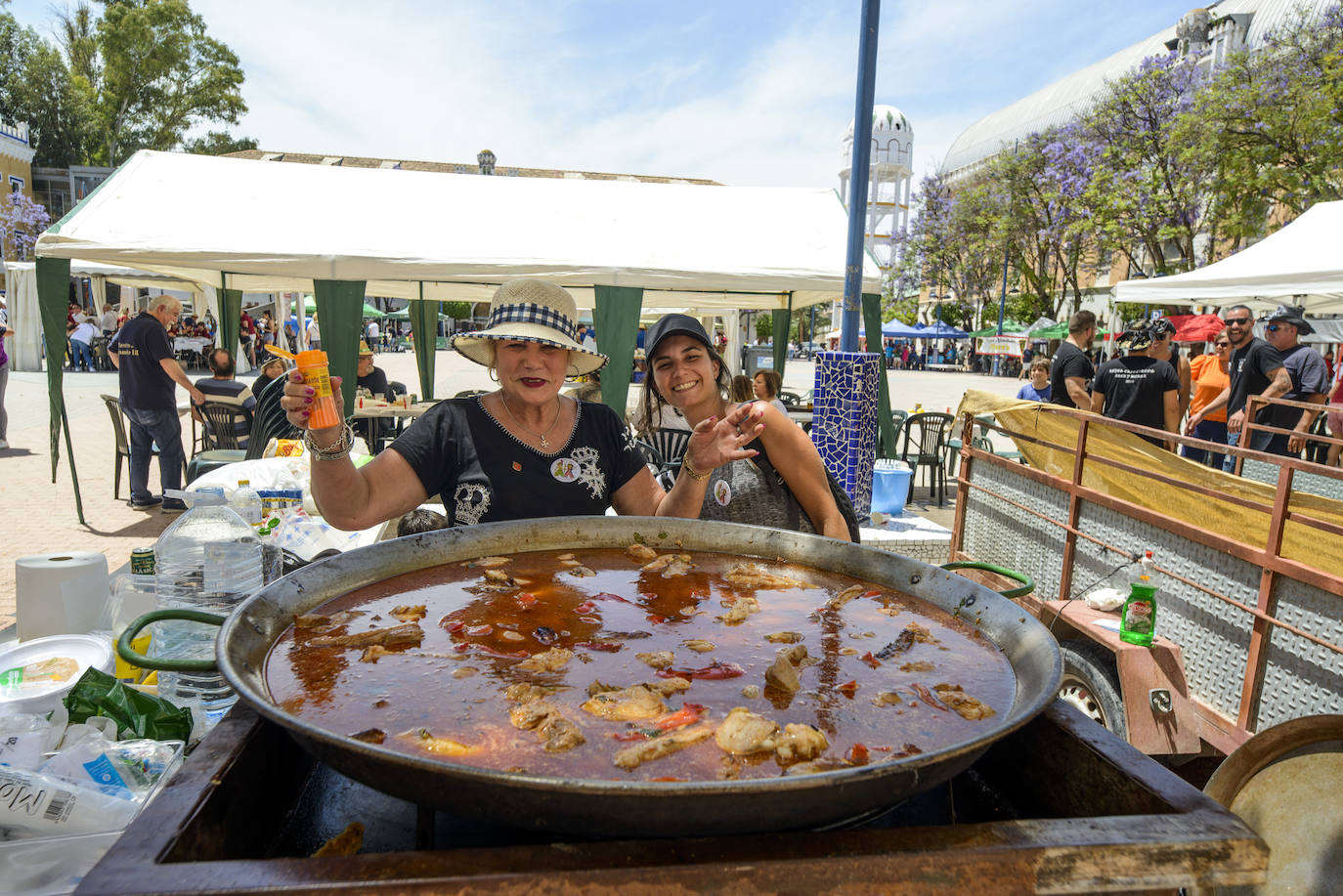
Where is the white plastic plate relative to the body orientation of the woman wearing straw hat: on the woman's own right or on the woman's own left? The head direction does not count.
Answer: on the woman's own right

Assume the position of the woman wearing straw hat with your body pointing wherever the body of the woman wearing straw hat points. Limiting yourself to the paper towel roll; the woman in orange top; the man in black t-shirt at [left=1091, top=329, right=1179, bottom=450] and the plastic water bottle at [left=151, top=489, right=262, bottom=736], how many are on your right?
2

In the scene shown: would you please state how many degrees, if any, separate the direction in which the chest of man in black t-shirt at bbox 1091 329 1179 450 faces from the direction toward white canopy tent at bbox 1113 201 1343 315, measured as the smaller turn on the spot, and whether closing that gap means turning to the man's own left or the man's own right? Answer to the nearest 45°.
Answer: approximately 45° to the man's own right

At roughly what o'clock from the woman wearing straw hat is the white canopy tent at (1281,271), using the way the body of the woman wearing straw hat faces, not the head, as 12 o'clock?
The white canopy tent is roughly at 8 o'clock from the woman wearing straw hat.

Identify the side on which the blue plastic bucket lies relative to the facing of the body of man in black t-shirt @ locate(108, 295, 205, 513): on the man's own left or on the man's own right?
on the man's own right
